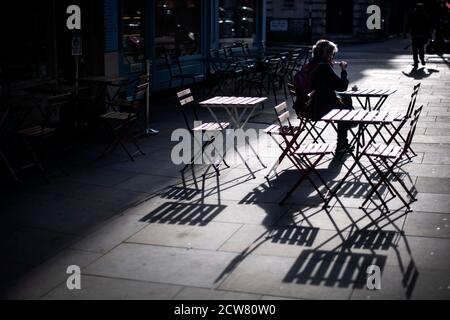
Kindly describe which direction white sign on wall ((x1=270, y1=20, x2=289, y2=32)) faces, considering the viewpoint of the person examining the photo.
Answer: facing the viewer

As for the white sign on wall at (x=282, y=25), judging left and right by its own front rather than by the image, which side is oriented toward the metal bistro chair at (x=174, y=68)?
front

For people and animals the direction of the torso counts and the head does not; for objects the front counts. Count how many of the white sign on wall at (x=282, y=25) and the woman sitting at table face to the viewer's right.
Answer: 1

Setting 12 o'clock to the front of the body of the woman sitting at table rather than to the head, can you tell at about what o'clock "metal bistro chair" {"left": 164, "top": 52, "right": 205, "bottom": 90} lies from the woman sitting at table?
The metal bistro chair is roughly at 8 o'clock from the woman sitting at table.

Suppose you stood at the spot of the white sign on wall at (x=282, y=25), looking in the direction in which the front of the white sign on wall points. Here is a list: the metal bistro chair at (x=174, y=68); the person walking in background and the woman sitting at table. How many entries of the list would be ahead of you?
3

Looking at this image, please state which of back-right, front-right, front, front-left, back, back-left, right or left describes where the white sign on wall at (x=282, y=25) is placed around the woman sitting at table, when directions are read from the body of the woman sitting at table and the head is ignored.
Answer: left

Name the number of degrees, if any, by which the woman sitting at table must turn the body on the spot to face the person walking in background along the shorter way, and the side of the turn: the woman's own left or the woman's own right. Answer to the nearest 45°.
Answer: approximately 90° to the woman's own left

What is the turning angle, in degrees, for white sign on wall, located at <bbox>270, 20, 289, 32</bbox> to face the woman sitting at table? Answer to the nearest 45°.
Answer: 0° — it already faces them

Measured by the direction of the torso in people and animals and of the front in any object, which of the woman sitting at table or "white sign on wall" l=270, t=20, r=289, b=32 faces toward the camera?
the white sign on wall

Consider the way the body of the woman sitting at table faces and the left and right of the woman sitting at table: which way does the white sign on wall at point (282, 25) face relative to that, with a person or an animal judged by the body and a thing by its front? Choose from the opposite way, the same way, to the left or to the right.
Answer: to the right

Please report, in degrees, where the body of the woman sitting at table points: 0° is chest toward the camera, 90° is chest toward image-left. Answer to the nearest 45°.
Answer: approximately 270°

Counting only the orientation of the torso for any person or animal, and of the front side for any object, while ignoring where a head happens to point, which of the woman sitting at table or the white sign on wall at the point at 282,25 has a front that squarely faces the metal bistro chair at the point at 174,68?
the white sign on wall
